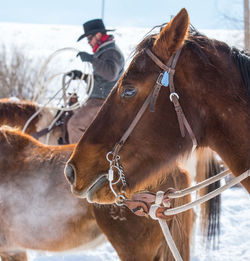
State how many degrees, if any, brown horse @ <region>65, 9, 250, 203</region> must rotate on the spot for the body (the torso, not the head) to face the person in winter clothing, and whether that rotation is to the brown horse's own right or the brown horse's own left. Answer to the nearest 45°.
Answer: approximately 90° to the brown horse's own right

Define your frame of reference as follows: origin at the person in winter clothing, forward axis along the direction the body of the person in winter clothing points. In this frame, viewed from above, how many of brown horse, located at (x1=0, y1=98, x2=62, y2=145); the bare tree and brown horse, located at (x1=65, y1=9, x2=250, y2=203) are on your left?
1

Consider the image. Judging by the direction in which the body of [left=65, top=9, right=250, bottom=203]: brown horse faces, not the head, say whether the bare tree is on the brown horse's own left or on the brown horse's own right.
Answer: on the brown horse's own right

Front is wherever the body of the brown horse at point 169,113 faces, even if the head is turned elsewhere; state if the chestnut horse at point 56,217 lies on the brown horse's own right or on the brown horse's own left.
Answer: on the brown horse's own right

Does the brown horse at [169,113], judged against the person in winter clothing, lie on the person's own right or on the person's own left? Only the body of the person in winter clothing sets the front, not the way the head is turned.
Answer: on the person's own left

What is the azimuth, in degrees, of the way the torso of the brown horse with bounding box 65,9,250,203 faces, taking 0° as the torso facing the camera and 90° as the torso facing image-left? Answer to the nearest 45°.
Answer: approximately 90°

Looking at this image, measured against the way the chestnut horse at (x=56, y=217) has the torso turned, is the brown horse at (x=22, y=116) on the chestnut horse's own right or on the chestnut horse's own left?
on the chestnut horse's own right

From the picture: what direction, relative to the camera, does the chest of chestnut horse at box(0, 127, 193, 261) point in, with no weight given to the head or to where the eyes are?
to the viewer's left

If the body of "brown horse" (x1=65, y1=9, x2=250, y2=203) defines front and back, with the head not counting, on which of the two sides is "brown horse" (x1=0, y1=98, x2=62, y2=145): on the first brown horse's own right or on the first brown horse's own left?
on the first brown horse's own right

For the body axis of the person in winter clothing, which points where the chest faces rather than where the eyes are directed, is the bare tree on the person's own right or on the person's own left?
on the person's own right
